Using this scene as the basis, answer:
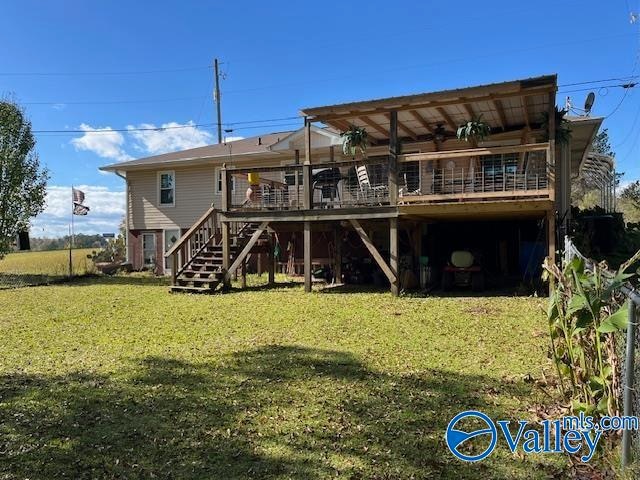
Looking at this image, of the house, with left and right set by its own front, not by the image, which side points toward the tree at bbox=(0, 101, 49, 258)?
left

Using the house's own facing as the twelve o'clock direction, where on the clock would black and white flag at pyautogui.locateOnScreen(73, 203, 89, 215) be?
The black and white flag is roughly at 10 o'clock from the house.

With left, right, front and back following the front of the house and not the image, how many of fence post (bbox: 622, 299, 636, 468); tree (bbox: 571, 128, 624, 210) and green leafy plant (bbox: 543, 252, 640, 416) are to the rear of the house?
2

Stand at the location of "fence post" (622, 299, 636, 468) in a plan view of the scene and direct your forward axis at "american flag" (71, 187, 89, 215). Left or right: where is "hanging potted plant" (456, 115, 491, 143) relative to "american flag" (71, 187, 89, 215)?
right

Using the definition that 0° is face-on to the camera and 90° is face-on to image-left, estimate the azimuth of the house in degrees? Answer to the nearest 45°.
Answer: approximately 180°
